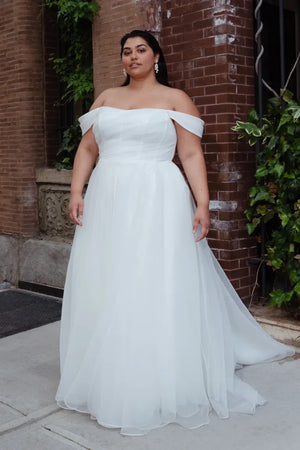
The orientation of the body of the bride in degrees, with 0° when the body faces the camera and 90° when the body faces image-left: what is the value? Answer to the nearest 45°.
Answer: approximately 0°

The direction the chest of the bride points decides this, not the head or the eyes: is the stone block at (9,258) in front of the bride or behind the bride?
behind

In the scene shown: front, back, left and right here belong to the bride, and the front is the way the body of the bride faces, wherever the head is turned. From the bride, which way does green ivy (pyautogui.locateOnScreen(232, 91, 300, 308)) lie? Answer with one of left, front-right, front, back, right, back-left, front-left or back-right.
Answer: back-left

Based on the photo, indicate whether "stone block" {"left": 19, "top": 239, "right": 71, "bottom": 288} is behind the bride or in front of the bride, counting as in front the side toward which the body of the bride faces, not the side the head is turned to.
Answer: behind
